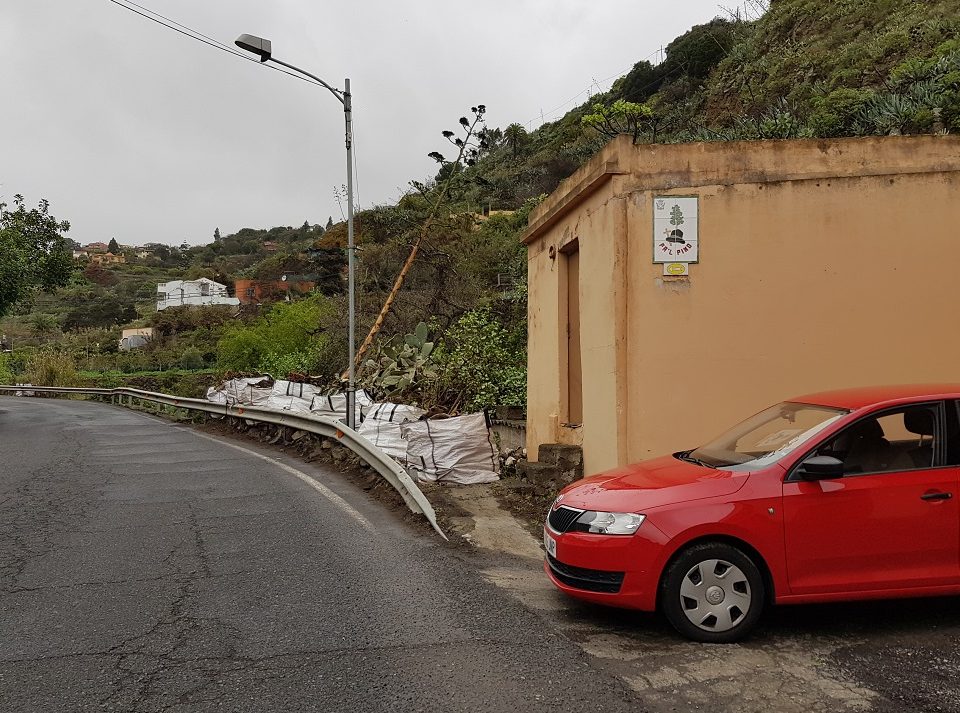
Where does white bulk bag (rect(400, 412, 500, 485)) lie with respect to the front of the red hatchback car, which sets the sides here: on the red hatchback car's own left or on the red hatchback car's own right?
on the red hatchback car's own right

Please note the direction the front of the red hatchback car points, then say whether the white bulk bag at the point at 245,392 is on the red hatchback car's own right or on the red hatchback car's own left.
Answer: on the red hatchback car's own right

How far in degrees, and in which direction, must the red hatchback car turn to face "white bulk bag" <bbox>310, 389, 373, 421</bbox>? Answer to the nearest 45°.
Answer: approximately 90° to its right

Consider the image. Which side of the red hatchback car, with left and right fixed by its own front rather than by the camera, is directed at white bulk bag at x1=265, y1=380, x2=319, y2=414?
right

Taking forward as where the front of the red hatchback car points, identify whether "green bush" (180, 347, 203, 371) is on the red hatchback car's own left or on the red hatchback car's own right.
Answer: on the red hatchback car's own right

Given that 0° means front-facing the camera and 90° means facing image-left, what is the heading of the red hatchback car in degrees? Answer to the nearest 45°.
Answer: approximately 45°

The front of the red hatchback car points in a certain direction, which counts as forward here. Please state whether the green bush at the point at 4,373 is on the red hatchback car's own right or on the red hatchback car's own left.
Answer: on the red hatchback car's own right

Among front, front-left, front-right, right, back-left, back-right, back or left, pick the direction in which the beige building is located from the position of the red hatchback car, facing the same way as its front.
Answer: back-right
